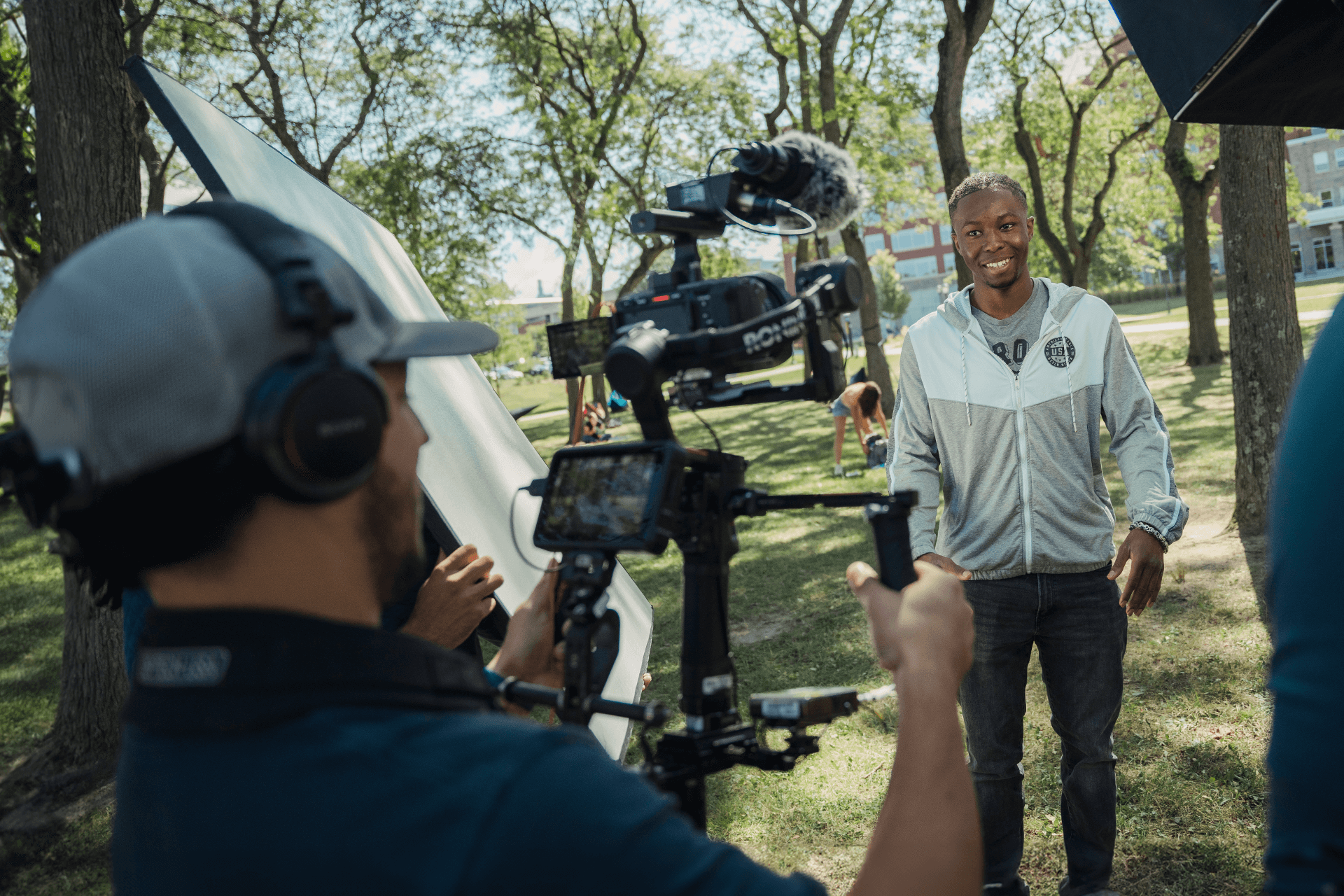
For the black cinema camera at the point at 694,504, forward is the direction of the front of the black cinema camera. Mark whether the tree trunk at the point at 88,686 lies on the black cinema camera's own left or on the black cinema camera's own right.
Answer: on the black cinema camera's own left

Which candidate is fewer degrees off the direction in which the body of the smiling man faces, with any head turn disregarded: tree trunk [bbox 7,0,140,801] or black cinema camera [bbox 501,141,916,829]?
the black cinema camera

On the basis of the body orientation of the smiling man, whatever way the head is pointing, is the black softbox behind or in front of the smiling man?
in front

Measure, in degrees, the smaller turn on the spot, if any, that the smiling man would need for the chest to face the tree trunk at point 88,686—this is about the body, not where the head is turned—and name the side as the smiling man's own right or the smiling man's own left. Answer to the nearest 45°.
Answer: approximately 90° to the smiling man's own right

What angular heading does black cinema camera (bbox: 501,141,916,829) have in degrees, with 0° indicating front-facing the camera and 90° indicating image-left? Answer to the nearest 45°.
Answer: approximately 225°

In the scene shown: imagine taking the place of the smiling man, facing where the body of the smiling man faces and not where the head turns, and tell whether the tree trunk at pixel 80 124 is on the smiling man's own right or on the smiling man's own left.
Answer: on the smiling man's own right

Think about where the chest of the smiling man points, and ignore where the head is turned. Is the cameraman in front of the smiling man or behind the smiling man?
in front

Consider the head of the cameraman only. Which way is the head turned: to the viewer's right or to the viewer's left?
to the viewer's right

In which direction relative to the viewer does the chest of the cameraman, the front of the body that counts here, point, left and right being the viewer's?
facing away from the viewer and to the right of the viewer

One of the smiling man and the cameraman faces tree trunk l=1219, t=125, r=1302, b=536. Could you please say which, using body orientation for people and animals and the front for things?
the cameraman

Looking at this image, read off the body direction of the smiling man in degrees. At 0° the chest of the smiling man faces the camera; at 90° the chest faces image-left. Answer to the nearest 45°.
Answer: approximately 0°

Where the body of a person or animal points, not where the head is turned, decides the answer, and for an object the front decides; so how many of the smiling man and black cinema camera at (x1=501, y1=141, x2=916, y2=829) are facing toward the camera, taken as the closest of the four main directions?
1

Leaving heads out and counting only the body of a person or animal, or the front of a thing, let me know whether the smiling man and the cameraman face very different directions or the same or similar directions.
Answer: very different directions
